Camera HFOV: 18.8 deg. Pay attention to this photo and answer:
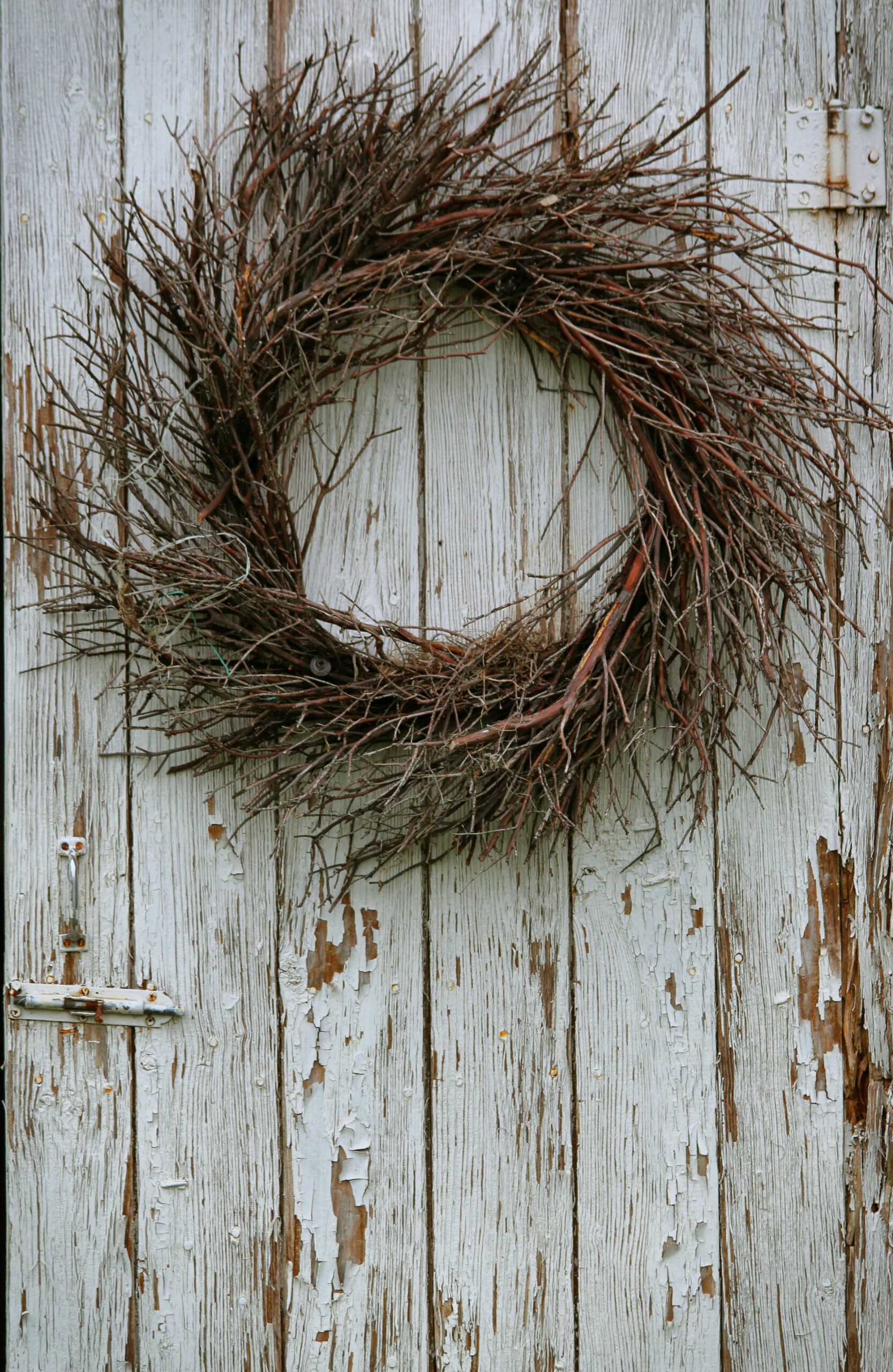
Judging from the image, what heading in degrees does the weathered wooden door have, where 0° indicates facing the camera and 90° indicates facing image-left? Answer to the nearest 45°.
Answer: approximately 0°

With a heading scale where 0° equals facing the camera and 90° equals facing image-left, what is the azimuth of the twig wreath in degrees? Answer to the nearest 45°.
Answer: approximately 0°
